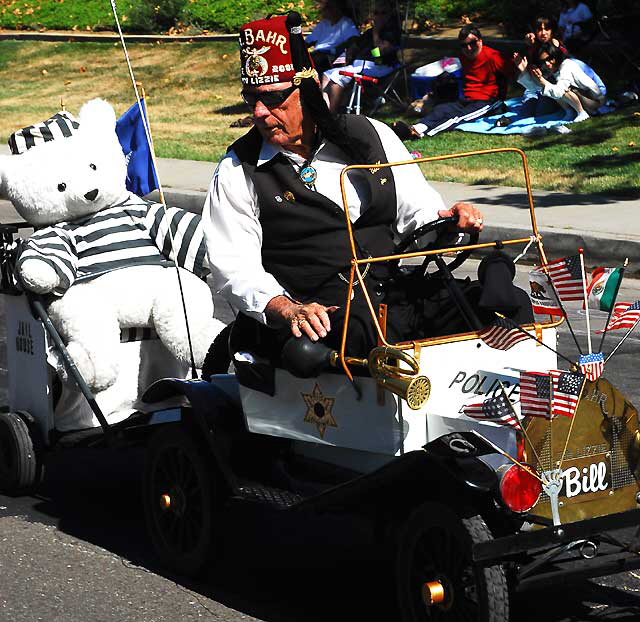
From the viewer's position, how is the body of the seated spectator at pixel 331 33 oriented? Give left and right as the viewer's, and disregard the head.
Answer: facing the viewer and to the left of the viewer

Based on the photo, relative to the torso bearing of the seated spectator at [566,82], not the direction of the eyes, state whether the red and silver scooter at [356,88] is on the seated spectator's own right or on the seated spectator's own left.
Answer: on the seated spectator's own right

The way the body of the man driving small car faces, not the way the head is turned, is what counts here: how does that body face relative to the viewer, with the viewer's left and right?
facing the viewer and to the right of the viewer

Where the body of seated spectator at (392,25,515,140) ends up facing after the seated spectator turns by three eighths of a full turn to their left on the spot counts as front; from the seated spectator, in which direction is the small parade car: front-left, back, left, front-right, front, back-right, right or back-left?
right

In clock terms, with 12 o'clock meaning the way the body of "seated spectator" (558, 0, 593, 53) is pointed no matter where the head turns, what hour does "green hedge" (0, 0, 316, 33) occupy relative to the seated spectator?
The green hedge is roughly at 3 o'clock from the seated spectator.

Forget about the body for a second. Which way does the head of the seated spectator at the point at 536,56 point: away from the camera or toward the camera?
toward the camera

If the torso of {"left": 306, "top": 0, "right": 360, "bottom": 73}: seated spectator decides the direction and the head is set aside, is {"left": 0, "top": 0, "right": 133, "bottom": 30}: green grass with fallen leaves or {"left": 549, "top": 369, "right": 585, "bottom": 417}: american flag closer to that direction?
the american flag

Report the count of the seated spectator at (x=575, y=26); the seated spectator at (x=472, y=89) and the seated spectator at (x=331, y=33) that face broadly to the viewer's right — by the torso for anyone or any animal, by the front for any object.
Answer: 0

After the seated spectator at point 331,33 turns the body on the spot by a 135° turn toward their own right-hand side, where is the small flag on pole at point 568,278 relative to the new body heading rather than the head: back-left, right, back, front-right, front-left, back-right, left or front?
back

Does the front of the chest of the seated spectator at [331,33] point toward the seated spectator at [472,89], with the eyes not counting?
no

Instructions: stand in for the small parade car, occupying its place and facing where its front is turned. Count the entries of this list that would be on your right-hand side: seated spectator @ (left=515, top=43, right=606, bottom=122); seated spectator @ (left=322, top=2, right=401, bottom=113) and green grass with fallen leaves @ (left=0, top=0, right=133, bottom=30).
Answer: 0

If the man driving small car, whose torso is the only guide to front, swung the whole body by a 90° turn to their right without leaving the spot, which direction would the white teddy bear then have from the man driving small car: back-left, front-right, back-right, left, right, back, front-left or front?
right

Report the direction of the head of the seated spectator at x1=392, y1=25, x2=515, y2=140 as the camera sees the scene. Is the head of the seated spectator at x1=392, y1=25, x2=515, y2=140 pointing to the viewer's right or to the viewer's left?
to the viewer's left

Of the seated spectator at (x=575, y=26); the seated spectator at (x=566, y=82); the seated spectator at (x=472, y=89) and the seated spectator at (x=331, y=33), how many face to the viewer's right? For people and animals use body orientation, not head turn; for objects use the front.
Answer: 0

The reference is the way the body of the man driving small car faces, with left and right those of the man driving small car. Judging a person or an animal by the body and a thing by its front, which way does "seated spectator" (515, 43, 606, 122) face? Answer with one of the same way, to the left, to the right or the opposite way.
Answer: to the right

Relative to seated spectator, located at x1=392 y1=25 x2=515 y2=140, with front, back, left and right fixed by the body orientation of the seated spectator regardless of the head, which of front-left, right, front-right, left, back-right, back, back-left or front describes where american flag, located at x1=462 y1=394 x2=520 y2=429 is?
front-left

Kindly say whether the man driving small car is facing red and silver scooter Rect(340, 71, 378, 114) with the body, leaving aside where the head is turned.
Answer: no
